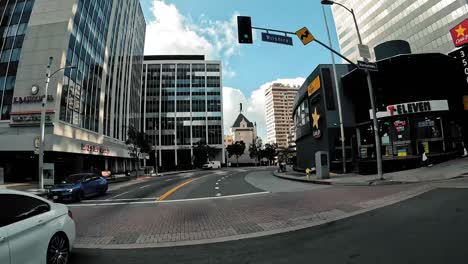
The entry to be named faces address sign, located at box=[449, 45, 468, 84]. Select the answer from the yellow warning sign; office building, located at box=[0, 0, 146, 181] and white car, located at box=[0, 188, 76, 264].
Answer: the office building

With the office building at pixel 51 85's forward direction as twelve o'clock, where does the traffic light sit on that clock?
The traffic light is roughly at 1 o'clock from the office building.

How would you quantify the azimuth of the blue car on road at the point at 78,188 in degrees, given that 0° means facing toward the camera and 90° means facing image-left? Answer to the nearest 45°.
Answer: approximately 45°

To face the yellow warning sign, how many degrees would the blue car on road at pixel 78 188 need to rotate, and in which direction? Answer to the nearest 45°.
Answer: approximately 90° to its left

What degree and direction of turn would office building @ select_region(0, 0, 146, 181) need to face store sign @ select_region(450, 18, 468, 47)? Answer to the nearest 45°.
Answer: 0° — it already faces it

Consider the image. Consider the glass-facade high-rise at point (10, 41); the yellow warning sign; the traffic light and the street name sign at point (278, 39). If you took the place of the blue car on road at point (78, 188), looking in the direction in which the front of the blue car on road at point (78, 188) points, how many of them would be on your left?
3

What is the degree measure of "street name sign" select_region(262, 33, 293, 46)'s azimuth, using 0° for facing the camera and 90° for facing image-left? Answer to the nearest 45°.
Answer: approximately 0°
